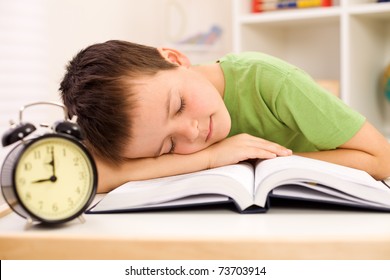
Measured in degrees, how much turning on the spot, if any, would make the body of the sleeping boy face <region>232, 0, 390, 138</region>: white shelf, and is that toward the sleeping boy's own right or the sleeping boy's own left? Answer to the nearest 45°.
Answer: approximately 180°

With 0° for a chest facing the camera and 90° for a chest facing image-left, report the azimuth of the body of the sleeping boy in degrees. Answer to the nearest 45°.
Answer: approximately 0°

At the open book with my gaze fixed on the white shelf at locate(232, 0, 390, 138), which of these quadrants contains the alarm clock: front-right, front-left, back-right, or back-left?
back-left

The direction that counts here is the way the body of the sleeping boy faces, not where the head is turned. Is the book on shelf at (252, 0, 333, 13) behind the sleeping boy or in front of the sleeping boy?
behind
